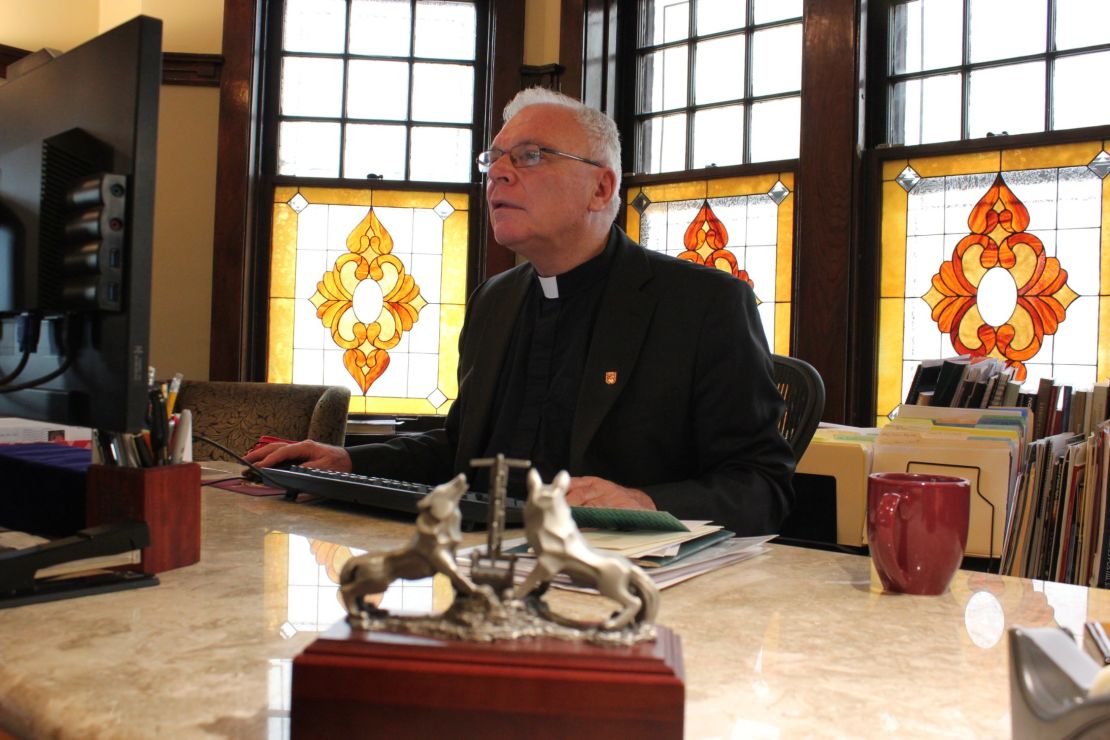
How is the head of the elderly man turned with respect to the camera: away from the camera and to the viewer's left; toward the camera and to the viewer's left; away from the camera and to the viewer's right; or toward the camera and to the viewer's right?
toward the camera and to the viewer's left

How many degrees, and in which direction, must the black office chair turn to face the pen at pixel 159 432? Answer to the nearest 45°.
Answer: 0° — it already faces it

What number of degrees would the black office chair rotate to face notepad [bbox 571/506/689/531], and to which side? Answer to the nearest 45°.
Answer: approximately 45° to its left

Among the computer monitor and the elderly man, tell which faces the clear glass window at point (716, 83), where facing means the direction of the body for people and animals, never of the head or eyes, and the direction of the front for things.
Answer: the computer monitor

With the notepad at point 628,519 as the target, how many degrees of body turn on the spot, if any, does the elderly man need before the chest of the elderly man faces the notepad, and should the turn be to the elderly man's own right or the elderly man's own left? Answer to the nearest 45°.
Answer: approximately 45° to the elderly man's own left

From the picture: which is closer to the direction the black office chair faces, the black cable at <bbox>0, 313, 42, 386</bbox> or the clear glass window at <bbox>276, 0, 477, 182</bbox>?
the black cable

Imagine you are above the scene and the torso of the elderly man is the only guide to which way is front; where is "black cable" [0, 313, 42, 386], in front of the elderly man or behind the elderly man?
in front

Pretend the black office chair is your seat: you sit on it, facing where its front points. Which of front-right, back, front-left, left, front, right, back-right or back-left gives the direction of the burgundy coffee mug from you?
front-left

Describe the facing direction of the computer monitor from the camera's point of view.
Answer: facing away from the viewer and to the right of the viewer

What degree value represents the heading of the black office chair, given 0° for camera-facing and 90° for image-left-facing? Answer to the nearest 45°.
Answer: approximately 45°

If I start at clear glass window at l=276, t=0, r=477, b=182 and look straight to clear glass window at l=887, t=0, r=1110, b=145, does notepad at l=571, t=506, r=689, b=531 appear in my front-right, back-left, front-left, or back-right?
front-right

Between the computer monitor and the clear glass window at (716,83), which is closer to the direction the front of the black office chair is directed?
the computer monitor

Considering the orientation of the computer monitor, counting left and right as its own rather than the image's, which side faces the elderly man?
front

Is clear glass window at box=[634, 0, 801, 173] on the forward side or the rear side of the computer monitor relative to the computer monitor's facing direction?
on the forward side

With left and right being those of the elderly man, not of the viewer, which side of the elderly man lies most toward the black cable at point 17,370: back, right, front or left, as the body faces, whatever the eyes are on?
front

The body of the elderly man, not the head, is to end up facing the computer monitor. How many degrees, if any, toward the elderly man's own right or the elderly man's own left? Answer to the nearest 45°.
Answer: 0° — they already face it

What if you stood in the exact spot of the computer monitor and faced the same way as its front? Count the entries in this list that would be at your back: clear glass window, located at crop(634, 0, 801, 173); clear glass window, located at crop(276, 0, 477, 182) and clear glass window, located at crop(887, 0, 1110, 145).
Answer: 0
